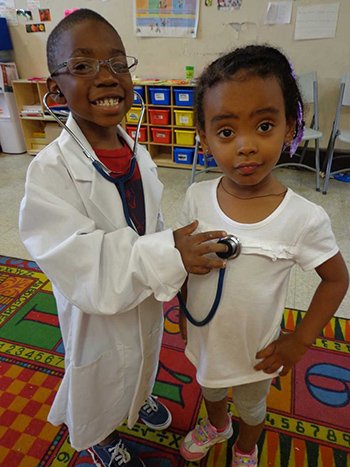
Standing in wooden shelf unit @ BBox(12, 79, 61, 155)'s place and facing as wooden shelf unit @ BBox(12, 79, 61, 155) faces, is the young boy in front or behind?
in front

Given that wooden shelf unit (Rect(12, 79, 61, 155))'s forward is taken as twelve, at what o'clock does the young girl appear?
The young girl is roughly at 12 o'clock from the wooden shelf unit.

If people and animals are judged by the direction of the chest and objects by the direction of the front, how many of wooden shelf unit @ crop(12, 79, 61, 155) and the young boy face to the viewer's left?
0

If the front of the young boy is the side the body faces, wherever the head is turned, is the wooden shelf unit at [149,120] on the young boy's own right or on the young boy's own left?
on the young boy's own left

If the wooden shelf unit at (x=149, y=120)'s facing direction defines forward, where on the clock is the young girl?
The young girl is roughly at 12 o'clock from the wooden shelf unit.

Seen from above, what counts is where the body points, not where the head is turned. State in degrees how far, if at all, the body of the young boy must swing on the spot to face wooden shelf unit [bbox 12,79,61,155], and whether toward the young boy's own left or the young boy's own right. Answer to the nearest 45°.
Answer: approximately 135° to the young boy's own left

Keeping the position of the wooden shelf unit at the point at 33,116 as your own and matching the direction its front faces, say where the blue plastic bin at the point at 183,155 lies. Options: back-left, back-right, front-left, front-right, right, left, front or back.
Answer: front-left

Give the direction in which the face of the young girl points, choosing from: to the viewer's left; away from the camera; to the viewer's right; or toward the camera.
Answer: toward the camera

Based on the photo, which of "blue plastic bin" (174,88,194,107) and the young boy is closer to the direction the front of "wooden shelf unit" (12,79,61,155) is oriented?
the young boy

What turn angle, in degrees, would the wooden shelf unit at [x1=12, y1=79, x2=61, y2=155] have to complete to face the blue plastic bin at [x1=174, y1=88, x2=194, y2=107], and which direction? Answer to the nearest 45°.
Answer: approximately 45° to its left

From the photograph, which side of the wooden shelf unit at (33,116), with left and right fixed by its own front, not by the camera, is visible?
front

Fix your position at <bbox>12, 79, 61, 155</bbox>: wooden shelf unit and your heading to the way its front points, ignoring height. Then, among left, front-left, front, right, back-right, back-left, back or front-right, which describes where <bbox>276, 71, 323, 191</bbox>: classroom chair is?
front-left

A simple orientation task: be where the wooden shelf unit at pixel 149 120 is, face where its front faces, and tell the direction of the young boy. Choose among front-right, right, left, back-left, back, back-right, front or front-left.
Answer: front

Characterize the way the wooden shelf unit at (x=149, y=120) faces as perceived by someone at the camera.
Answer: facing the viewer
